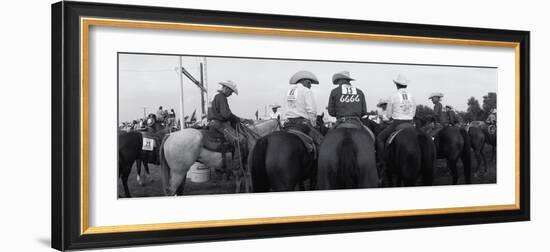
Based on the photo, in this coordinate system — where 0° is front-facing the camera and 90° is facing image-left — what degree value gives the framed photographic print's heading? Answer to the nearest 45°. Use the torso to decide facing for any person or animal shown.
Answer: approximately 315°
